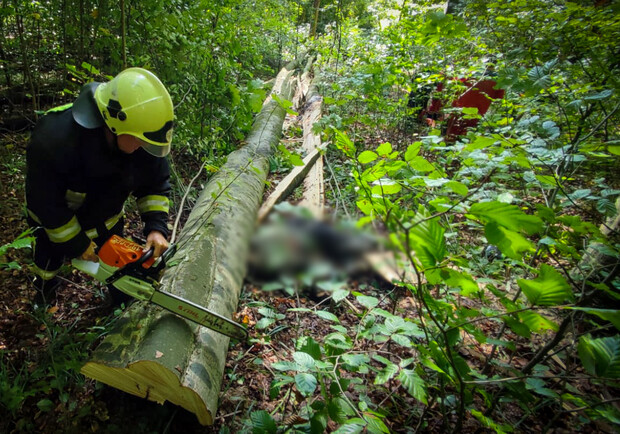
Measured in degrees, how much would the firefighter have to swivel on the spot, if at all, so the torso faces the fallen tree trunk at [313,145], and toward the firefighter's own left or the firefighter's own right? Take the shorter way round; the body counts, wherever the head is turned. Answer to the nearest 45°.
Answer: approximately 90° to the firefighter's own left

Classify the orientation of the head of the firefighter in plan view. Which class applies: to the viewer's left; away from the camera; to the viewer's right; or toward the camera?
to the viewer's right

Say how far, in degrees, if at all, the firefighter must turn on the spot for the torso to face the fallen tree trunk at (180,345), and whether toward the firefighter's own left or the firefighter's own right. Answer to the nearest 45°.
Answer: approximately 45° to the firefighter's own right

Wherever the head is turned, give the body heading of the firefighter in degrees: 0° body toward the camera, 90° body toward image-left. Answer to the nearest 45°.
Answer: approximately 315°
